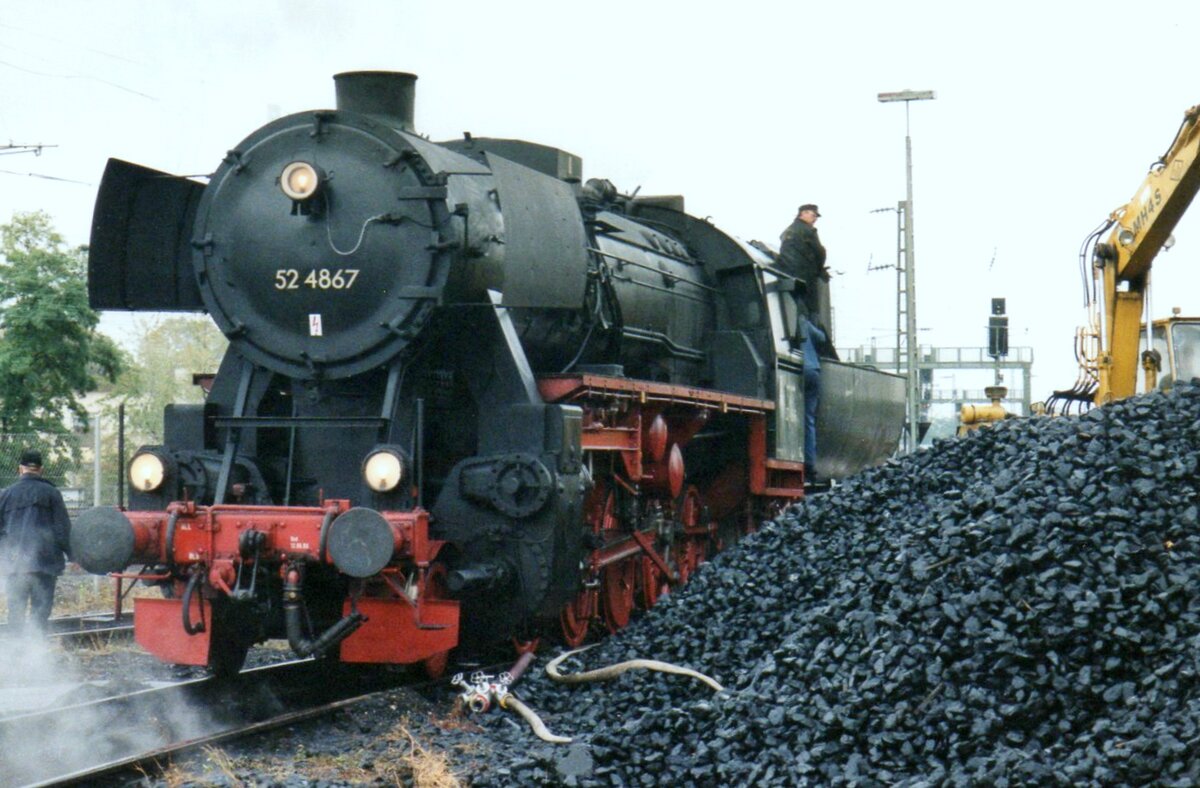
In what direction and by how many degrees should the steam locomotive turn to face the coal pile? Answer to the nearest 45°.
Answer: approximately 90° to its left

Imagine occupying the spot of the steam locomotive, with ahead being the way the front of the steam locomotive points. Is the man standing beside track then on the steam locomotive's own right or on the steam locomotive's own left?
on the steam locomotive's own right

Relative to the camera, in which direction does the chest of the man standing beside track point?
away from the camera

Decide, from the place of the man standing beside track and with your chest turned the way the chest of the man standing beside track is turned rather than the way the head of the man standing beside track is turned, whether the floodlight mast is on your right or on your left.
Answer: on your right

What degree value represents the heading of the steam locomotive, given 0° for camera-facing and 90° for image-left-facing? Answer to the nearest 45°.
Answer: approximately 45°

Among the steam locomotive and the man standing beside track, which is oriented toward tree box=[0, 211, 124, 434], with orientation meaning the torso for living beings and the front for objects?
the man standing beside track

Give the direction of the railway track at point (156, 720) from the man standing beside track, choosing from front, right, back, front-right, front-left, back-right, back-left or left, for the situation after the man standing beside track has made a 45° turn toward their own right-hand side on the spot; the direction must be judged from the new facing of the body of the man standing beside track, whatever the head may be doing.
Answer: back-right

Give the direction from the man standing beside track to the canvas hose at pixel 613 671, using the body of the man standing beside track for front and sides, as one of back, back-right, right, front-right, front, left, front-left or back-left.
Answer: back-right

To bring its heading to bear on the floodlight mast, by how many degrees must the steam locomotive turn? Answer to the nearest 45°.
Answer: approximately 180°
